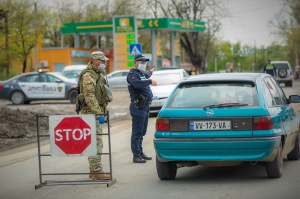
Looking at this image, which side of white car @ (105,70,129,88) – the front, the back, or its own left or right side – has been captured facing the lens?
left

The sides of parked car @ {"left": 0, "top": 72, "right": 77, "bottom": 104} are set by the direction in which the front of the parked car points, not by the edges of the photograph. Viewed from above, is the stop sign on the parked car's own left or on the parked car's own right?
on the parked car's own right

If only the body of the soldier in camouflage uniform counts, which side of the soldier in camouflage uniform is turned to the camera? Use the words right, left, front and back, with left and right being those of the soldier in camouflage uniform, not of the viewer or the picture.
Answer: right

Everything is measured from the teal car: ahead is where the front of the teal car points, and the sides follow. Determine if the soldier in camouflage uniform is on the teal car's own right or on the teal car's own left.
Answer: on the teal car's own left

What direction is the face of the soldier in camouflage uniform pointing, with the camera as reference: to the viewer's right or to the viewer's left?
to the viewer's right
